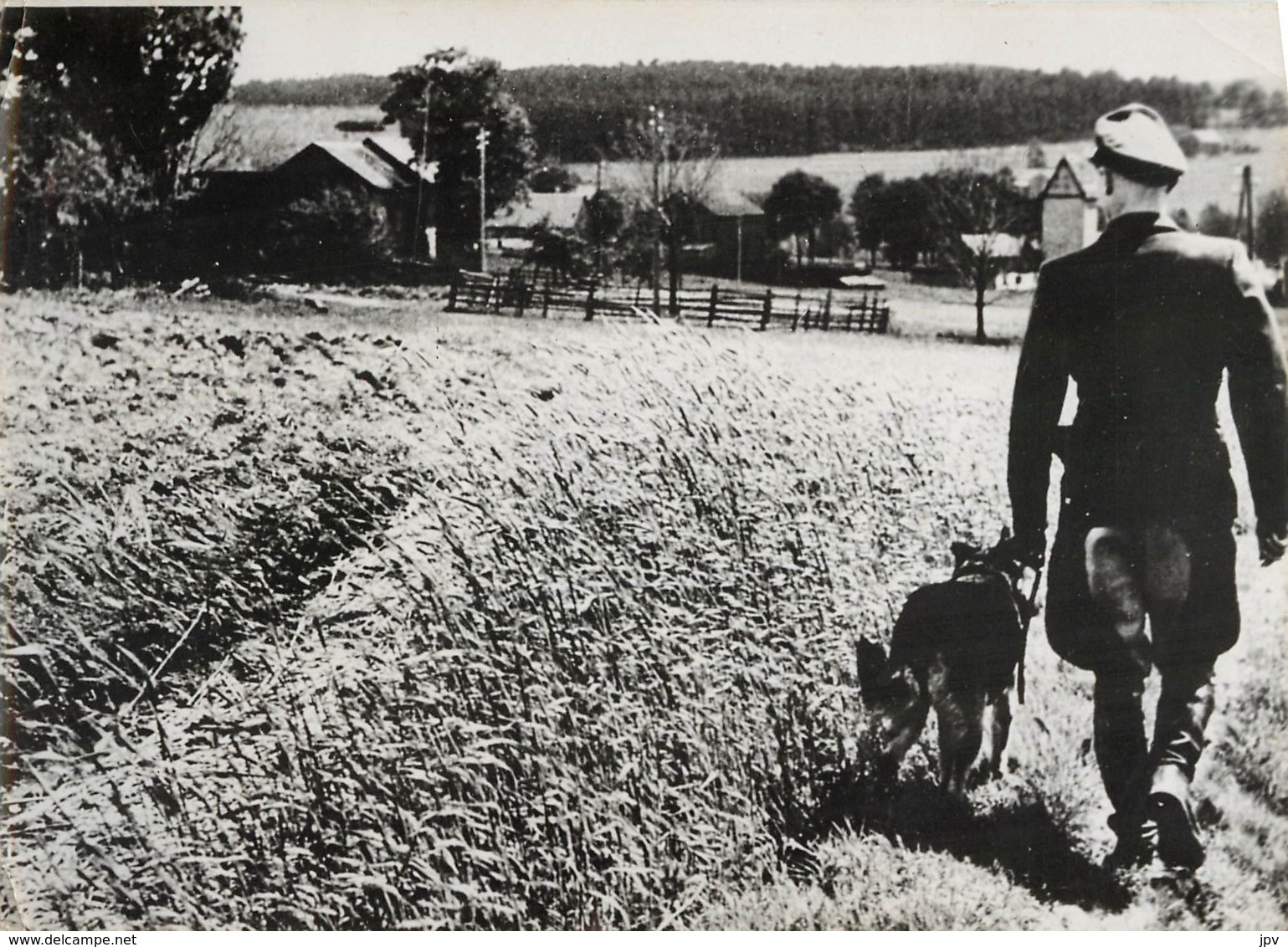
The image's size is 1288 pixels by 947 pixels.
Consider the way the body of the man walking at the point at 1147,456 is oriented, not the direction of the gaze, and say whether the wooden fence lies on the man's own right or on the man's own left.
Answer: on the man's own left

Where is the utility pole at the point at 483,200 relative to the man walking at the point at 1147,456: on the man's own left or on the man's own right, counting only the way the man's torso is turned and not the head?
on the man's own left

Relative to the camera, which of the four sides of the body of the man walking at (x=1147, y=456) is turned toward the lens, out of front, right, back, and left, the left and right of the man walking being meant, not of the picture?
back

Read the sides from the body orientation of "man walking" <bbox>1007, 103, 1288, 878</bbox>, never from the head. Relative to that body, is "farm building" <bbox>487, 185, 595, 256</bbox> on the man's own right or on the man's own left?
on the man's own left

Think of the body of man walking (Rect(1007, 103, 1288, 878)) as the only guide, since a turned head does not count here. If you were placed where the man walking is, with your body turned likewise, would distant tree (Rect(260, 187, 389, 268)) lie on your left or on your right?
on your left
